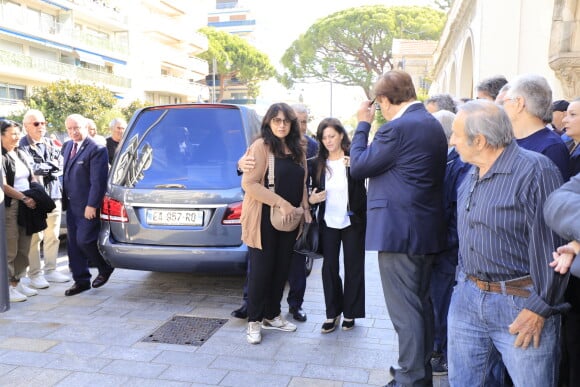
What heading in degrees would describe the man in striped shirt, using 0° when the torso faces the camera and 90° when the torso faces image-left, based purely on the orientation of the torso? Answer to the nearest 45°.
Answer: approximately 45°

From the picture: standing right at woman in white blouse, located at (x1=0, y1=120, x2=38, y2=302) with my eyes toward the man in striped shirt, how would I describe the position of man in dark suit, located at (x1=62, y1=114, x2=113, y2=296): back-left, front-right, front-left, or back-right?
front-left

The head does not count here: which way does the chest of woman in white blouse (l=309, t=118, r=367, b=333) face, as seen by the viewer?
toward the camera

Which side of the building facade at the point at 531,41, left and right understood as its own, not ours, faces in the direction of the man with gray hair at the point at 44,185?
front

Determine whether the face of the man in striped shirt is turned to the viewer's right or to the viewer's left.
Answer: to the viewer's left

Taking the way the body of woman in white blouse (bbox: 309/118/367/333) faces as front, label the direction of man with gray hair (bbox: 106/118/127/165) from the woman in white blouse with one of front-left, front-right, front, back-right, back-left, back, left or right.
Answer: back-right

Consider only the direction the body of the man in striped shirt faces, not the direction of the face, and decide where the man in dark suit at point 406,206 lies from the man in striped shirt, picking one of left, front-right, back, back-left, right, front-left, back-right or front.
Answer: right

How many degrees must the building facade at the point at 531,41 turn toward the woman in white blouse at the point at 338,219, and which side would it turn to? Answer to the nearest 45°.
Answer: approximately 45° to its left

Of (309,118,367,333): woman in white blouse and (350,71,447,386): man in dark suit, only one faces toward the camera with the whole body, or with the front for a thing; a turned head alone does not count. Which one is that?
the woman in white blouse

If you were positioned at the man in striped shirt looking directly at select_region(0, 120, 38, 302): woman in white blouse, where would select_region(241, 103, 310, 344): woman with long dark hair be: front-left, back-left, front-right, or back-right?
front-right

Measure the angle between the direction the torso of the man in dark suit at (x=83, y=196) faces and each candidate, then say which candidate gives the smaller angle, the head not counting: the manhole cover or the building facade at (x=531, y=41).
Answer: the manhole cover

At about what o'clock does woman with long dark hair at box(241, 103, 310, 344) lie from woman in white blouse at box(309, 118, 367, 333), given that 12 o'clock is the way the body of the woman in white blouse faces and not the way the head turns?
The woman with long dark hair is roughly at 2 o'clock from the woman in white blouse.

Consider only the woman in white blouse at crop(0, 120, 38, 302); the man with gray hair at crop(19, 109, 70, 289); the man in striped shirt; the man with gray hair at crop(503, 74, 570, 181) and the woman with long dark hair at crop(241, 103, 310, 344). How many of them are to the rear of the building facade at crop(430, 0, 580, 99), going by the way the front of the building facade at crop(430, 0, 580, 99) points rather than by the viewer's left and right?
0

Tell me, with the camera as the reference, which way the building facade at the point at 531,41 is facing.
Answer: facing the viewer and to the left of the viewer

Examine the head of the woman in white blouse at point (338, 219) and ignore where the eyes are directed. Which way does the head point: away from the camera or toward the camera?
toward the camera

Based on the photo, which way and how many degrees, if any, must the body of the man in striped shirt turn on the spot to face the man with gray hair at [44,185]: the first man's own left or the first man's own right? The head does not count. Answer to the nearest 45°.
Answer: approximately 45° to the first man's own right

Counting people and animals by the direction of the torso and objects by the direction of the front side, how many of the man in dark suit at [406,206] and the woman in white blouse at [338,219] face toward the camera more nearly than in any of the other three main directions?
1

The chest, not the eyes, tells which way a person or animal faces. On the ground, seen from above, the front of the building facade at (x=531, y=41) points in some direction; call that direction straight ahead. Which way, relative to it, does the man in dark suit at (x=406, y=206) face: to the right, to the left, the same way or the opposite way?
to the right

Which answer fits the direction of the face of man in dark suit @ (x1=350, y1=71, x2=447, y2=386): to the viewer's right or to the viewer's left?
to the viewer's left

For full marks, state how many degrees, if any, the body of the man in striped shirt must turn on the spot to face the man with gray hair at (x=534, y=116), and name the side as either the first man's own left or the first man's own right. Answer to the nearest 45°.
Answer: approximately 135° to the first man's own right
